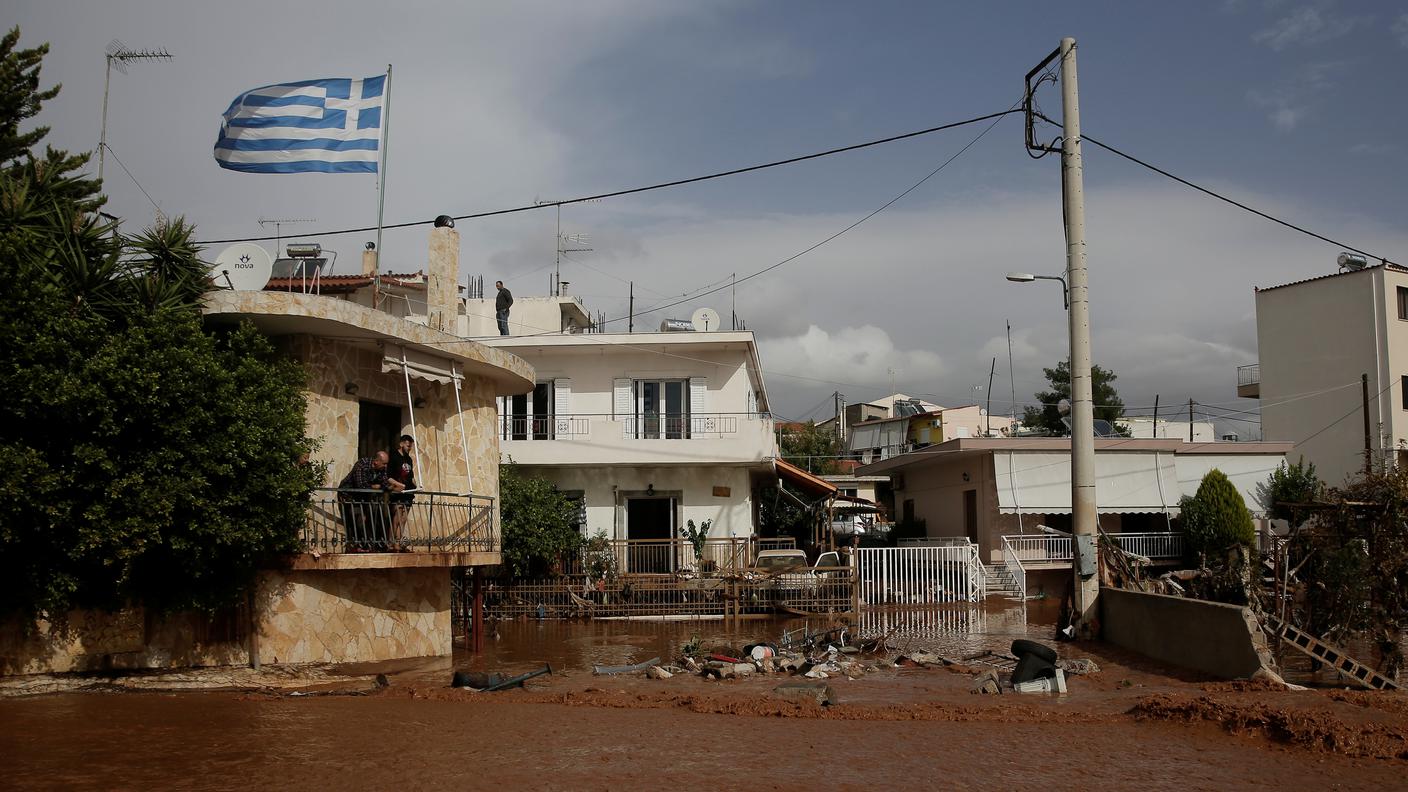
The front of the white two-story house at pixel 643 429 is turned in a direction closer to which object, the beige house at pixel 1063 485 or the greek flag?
the greek flag

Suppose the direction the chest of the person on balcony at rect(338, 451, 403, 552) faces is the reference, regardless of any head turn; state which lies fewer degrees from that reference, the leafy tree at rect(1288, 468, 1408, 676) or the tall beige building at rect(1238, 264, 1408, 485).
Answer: the leafy tree

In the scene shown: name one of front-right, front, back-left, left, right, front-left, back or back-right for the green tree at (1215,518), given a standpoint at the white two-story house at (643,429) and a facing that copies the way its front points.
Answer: left

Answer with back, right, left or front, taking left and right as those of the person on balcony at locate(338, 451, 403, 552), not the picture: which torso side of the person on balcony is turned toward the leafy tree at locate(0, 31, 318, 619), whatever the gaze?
right

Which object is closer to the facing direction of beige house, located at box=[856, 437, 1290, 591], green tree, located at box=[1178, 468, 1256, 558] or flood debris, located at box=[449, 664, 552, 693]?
the flood debris

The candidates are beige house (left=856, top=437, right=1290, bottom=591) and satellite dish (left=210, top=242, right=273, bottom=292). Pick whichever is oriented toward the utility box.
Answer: the beige house

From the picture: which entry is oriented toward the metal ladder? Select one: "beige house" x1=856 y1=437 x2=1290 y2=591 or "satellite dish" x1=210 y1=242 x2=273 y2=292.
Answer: the beige house

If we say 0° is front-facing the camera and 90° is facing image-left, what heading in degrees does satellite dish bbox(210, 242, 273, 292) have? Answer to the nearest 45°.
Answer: approximately 45°

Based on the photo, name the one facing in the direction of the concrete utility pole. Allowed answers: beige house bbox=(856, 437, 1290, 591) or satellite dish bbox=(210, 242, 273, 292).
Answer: the beige house

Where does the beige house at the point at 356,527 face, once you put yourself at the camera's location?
facing the viewer and to the right of the viewer

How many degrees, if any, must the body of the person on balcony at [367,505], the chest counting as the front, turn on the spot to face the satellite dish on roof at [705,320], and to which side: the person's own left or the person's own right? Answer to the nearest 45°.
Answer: approximately 90° to the person's own left

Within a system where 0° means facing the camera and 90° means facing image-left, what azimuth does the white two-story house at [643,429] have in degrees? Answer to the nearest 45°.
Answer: approximately 0°
